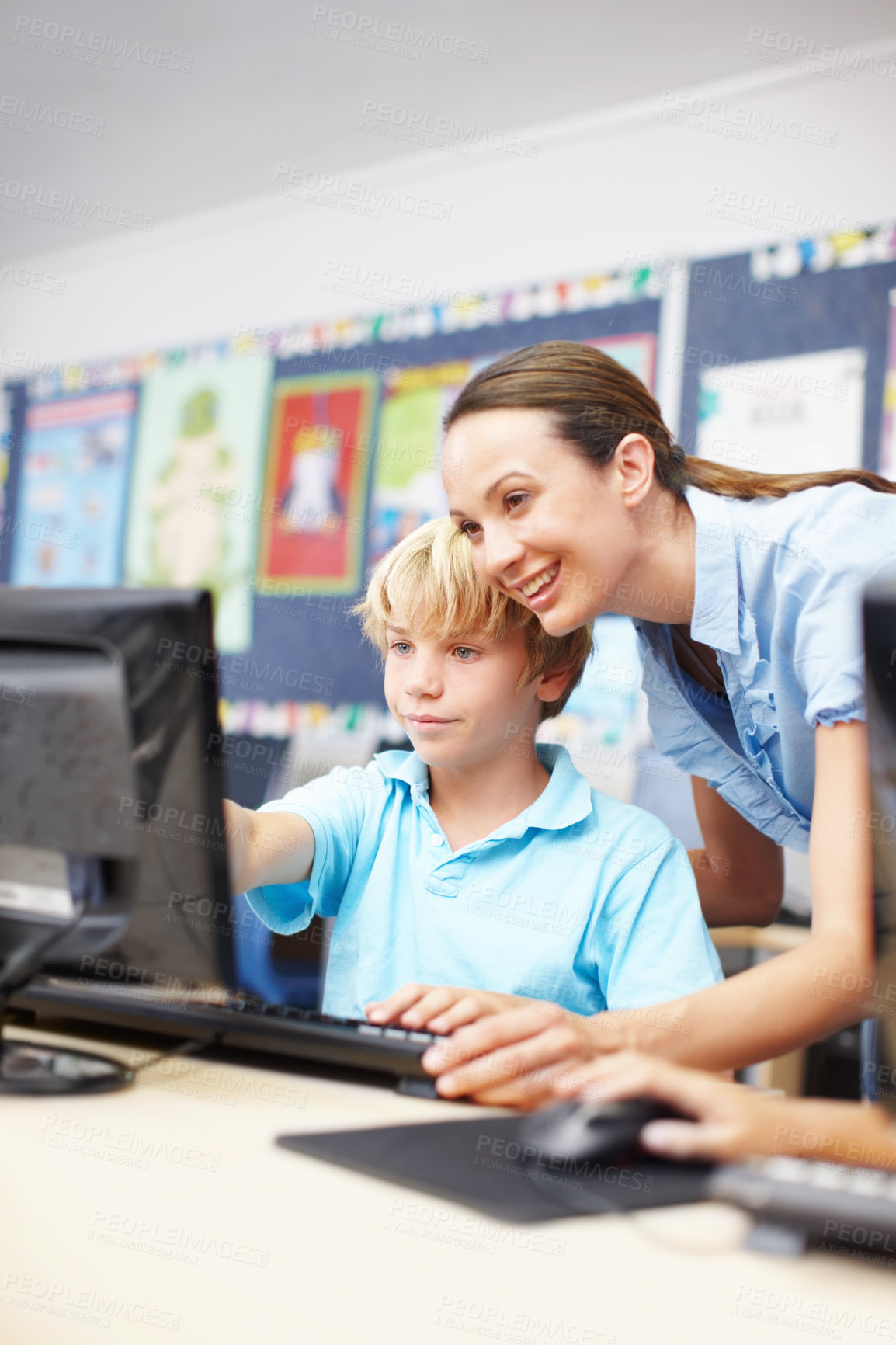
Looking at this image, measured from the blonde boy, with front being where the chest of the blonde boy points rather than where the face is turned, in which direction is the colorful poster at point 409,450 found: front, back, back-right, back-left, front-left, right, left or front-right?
back-right

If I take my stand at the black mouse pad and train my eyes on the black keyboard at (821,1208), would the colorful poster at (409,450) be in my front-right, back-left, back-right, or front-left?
back-left

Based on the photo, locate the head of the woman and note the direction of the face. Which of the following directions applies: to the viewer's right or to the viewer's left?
to the viewer's left

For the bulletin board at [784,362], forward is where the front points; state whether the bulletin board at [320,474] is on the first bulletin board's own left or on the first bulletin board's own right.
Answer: on the first bulletin board's own right

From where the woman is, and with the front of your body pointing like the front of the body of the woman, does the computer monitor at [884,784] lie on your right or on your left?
on your left
